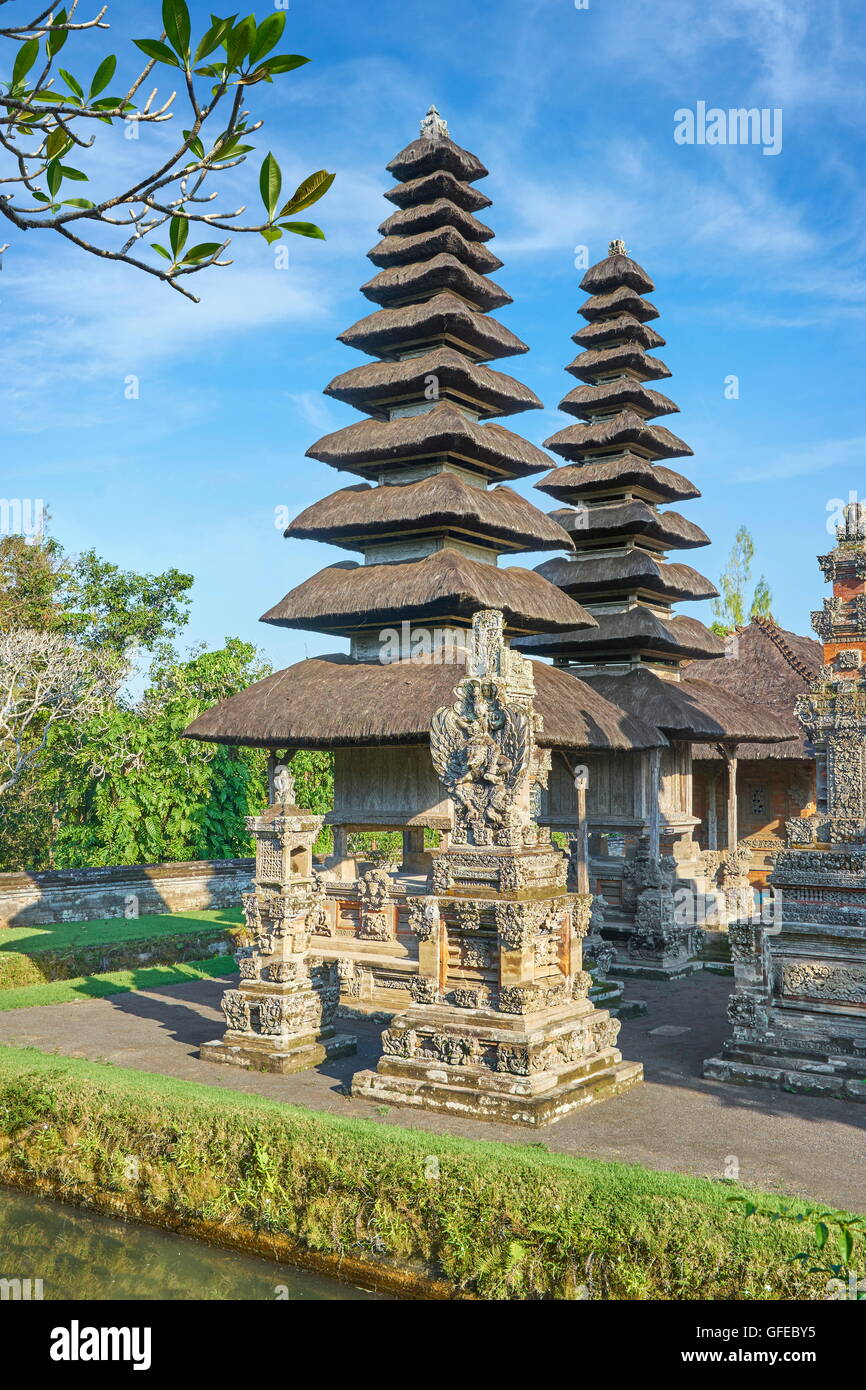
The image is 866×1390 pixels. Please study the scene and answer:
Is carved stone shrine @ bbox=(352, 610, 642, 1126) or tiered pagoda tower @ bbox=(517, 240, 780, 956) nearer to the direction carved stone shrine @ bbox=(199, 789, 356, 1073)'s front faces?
the carved stone shrine

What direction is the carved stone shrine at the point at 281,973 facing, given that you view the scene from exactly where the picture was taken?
facing the viewer and to the right of the viewer

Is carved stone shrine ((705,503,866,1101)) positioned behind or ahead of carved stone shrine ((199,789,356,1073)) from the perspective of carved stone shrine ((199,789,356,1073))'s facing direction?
ahead

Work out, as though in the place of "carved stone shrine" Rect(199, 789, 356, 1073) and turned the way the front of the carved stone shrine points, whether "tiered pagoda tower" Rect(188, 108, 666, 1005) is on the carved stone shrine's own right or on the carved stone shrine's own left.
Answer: on the carved stone shrine's own left

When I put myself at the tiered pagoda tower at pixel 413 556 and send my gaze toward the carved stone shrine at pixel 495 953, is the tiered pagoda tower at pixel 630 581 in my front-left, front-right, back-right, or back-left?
back-left

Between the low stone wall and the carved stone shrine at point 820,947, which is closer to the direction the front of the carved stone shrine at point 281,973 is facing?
the carved stone shrine

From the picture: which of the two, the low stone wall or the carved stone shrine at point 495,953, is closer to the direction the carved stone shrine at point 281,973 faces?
the carved stone shrine

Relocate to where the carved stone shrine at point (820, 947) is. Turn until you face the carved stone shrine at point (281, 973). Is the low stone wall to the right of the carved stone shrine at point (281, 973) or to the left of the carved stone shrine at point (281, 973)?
right

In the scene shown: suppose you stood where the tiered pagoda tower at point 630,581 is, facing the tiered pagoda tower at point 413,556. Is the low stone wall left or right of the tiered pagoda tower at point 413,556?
right

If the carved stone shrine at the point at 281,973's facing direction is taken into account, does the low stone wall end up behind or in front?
behind

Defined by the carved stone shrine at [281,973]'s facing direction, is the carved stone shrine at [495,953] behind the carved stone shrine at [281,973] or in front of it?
in front

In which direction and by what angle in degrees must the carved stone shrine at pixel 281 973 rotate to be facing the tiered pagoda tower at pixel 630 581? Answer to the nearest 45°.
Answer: approximately 90° to its left

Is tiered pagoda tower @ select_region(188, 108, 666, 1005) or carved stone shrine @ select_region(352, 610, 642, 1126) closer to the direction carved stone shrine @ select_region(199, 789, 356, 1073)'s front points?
the carved stone shrine
